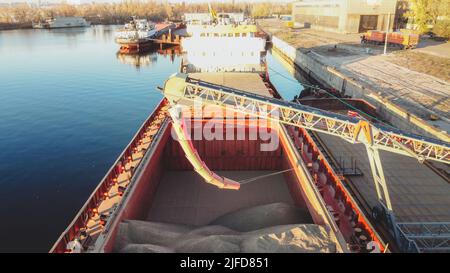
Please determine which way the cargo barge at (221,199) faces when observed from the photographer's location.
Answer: facing the viewer
